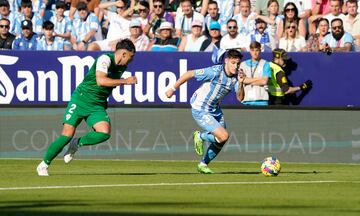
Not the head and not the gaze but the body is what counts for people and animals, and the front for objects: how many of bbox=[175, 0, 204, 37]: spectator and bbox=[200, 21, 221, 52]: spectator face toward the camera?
2

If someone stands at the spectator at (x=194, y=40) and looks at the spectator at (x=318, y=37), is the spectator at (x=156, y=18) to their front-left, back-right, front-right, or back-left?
back-left

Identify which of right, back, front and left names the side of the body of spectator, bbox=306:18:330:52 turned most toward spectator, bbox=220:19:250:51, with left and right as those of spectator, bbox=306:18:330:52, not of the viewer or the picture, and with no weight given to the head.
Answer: right

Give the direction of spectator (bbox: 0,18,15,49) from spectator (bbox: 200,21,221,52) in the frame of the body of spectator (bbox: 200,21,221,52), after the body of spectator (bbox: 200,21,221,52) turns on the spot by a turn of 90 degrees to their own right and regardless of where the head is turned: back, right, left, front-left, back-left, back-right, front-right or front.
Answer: front

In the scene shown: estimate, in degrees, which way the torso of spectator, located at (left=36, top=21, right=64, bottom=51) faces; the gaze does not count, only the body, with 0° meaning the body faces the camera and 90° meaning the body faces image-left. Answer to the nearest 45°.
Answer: approximately 0°

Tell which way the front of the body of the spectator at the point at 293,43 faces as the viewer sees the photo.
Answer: toward the camera

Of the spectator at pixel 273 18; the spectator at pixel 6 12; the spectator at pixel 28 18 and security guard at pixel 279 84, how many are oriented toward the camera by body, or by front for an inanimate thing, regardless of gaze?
3

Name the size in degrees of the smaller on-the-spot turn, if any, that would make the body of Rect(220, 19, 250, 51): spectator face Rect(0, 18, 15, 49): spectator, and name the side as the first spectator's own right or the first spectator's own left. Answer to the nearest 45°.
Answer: approximately 90° to the first spectator's own right

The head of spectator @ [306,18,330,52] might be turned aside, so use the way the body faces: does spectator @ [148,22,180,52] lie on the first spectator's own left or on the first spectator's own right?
on the first spectator's own right
